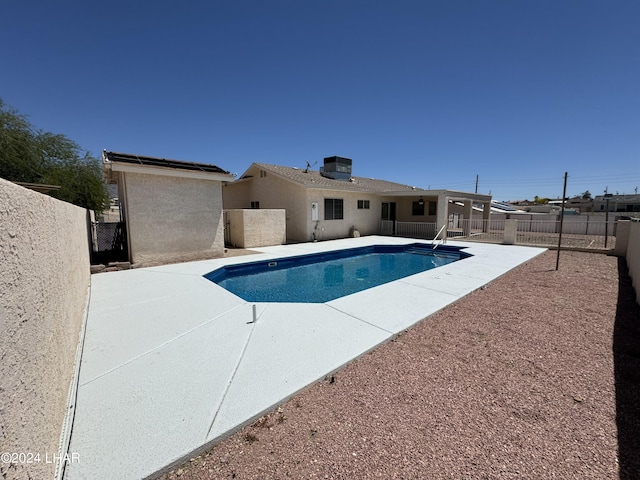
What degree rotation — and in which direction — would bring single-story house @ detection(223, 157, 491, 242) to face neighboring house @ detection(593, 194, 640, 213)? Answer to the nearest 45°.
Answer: approximately 90° to its right

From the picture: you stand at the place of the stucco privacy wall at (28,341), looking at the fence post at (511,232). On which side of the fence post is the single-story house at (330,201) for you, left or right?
left

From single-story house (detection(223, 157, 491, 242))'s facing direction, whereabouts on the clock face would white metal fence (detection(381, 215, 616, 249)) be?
The white metal fence is roughly at 4 o'clock from the single-story house.

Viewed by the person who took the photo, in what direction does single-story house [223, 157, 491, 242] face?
facing away from the viewer and to the left of the viewer

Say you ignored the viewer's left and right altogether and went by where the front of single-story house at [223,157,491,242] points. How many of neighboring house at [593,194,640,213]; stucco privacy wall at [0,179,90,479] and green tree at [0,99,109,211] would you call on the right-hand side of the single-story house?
1

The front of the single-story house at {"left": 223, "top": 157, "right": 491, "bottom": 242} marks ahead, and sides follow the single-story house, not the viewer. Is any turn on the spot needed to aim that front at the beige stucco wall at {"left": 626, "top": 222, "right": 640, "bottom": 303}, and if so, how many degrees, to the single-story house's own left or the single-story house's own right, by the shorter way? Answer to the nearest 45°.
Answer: approximately 180°

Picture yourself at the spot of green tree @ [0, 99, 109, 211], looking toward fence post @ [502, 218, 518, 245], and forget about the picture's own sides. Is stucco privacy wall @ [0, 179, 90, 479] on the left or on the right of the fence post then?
right

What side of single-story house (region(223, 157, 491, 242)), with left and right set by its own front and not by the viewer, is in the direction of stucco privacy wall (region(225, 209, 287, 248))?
left

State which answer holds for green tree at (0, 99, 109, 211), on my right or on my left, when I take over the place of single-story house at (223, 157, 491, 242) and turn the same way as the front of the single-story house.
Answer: on my left

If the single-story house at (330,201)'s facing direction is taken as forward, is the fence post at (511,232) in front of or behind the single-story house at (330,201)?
behind

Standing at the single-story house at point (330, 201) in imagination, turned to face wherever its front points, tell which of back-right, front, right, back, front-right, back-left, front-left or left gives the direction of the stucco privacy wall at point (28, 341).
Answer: back-left
